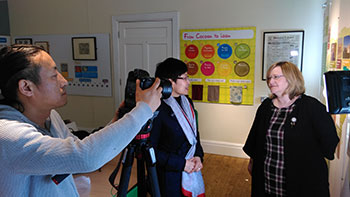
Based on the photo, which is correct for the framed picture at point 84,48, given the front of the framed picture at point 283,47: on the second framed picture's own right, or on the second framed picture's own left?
on the second framed picture's own right

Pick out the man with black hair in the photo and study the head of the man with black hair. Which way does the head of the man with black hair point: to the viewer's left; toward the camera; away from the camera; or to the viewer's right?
to the viewer's right

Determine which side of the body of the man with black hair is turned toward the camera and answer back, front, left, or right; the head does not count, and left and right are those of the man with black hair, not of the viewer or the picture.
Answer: right

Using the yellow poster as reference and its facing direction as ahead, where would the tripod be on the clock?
The tripod is roughly at 12 o'clock from the yellow poster.

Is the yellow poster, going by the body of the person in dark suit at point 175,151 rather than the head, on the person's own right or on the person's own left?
on the person's own left

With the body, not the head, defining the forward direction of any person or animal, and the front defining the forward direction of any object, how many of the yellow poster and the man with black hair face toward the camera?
1

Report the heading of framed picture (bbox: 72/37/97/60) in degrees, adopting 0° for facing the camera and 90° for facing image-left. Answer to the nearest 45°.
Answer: approximately 0°

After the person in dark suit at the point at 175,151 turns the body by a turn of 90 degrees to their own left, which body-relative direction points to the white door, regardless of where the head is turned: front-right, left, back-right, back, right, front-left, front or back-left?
front-left

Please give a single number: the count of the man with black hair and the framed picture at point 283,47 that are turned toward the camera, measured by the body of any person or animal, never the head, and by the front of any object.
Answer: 1
